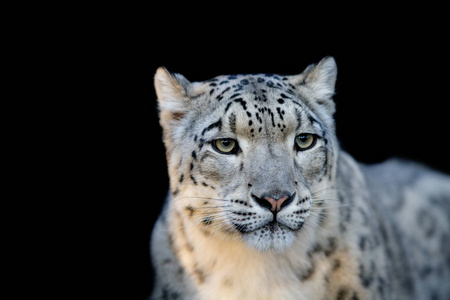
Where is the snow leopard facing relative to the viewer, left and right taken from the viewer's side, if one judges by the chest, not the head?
facing the viewer and to the left of the viewer
